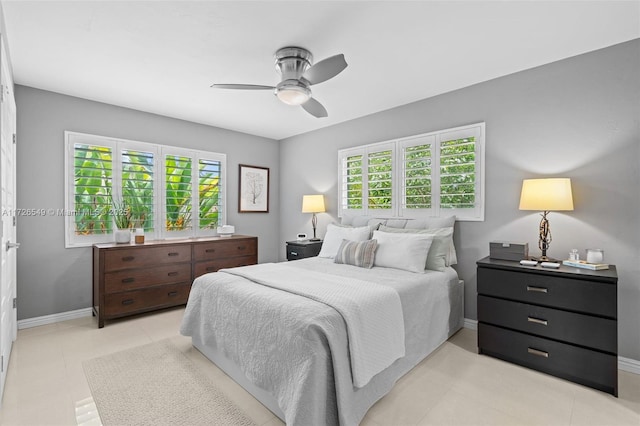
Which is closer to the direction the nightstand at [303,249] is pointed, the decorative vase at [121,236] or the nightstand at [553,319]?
the decorative vase

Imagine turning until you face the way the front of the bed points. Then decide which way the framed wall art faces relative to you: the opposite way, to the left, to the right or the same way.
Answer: to the left

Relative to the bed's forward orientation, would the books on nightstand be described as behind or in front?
behind

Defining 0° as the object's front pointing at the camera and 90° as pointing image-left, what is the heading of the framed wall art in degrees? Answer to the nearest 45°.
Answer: approximately 315°

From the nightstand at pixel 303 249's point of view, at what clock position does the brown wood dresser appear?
The brown wood dresser is roughly at 1 o'clock from the nightstand.

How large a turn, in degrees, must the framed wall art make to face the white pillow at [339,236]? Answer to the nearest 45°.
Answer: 0° — it already faces it

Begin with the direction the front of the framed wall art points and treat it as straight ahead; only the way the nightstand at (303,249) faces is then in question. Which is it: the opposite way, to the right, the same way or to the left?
to the right

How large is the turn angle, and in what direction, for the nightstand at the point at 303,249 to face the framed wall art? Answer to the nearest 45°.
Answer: approximately 90° to its right

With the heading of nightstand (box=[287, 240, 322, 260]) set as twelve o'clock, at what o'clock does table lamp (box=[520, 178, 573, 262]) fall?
The table lamp is roughly at 9 o'clock from the nightstand.

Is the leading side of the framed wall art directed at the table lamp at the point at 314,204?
yes
